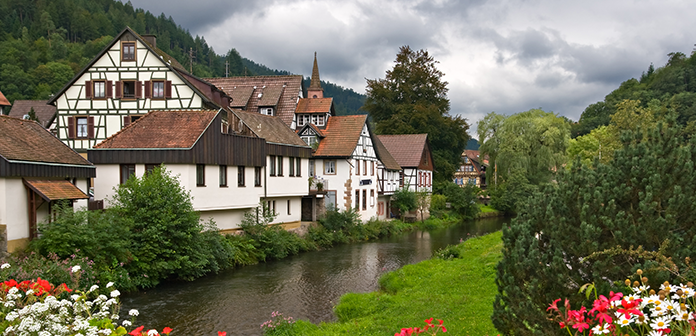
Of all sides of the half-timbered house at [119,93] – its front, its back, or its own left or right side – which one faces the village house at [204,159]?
front

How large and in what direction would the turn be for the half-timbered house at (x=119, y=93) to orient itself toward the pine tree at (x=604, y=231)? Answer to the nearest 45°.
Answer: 0° — it already faces it

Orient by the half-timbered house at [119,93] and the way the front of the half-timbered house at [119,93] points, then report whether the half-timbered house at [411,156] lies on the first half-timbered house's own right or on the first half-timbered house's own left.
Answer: on the first half-timbered house's own left

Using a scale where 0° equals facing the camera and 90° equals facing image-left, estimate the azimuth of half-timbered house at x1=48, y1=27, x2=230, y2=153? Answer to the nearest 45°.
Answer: approximately 0°

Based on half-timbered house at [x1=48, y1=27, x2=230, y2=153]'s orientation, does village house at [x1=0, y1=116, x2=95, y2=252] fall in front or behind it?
in front

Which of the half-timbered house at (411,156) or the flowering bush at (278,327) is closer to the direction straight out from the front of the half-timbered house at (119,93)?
the flowering bush

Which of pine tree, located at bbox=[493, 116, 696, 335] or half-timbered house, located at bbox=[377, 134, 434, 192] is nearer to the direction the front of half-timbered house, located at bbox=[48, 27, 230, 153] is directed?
the pine tree

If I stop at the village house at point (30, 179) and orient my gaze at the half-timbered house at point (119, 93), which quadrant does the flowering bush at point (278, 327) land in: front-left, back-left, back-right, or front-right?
back-right

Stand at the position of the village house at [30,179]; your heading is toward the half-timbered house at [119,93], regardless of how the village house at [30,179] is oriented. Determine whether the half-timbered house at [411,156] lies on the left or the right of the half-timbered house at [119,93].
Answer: right

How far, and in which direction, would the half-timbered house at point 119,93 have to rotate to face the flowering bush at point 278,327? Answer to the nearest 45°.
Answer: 0° — it already faces it

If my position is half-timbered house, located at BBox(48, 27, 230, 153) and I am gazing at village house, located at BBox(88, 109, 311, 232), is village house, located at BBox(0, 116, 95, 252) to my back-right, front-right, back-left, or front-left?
front-right
